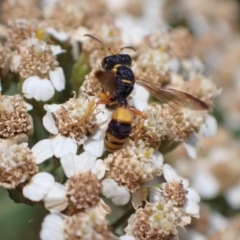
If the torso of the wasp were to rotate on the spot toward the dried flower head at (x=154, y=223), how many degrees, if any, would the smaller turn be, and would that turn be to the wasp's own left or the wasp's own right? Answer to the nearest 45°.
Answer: approximately 135° to the wasp's own right

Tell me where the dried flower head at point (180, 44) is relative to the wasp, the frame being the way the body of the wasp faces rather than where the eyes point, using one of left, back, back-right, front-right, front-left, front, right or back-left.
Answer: front

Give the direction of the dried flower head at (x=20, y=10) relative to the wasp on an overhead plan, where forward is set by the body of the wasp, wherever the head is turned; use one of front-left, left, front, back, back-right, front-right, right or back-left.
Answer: front-left

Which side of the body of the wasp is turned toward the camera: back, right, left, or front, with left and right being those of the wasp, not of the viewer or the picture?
back

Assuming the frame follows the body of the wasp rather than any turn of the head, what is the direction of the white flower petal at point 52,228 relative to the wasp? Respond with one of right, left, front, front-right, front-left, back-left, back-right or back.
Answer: back

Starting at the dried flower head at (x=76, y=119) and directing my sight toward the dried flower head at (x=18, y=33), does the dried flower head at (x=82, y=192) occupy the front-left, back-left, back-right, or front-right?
back-left
